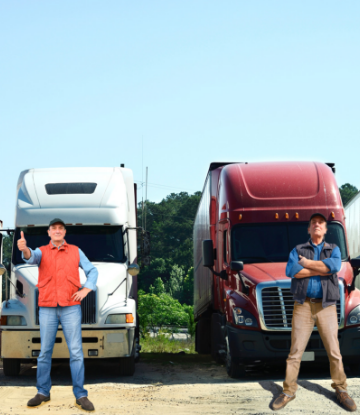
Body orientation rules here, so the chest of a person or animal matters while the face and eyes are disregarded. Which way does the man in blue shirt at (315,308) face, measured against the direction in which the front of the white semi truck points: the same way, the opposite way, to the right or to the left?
the same way

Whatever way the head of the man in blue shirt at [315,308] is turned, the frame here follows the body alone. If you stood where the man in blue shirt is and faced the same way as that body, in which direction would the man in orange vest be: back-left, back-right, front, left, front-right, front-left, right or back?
right

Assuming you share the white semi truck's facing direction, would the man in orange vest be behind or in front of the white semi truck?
in front

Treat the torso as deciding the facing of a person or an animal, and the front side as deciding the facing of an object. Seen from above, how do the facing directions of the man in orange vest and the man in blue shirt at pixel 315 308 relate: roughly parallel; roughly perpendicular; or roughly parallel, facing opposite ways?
roughly parallel

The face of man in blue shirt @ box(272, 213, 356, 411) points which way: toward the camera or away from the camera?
toward the camera

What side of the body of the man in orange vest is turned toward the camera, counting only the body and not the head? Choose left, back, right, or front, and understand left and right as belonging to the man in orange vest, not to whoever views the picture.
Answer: front

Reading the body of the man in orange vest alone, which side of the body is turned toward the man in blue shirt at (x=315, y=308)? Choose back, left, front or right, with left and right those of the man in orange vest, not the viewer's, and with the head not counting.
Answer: left

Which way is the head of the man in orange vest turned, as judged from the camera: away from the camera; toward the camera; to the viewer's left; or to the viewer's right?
toward the camera

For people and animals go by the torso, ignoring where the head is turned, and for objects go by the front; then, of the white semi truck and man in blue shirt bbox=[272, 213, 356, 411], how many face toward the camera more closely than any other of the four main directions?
2

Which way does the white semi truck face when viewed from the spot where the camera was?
facing the viewer

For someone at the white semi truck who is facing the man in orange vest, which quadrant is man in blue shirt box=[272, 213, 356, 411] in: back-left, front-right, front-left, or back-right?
front-left

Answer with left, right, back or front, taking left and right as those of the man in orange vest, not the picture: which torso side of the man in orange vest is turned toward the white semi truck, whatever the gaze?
back

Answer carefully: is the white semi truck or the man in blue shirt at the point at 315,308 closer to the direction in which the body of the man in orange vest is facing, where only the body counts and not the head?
the man in blue shirt

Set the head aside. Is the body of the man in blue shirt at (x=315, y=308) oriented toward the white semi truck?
no

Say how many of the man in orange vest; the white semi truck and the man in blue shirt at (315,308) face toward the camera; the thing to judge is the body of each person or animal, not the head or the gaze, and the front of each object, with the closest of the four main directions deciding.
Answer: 3
